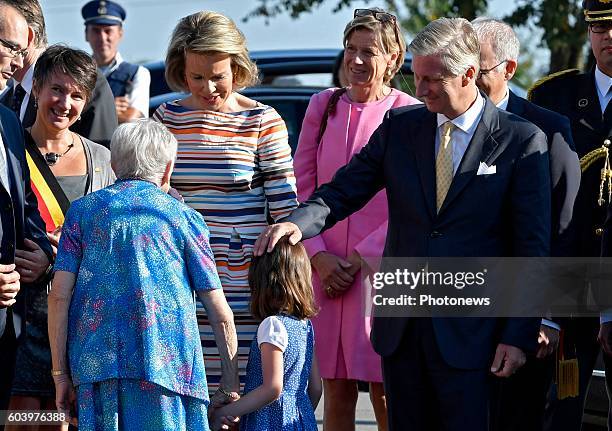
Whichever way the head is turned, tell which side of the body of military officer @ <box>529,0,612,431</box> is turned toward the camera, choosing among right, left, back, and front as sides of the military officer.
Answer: front

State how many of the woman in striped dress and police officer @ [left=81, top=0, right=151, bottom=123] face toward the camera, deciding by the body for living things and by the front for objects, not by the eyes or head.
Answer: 2

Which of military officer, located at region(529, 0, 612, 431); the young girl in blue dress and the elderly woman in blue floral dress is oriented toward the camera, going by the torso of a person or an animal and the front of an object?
the military officer

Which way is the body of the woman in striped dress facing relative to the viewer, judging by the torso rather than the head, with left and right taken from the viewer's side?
facing the viewer

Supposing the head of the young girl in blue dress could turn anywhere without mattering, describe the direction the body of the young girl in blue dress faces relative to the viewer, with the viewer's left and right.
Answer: facing away from the viewer and to the left of the viewer

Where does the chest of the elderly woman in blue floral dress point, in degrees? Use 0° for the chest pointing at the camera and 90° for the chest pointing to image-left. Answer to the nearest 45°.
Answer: approximately 180°

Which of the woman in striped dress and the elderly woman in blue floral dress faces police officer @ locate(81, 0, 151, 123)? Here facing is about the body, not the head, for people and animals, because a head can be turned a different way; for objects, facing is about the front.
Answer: the elderly woman in blue floral dress

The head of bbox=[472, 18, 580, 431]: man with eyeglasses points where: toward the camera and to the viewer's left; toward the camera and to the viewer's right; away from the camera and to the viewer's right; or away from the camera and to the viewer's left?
toward the camera and to the viewer's left

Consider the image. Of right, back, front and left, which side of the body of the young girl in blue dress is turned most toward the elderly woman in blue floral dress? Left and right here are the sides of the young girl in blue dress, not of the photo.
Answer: left

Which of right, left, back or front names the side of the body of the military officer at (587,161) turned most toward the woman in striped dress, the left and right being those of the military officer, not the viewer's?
right

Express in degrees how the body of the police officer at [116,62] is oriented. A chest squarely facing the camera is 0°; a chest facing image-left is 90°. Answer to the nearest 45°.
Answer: approximately 0°

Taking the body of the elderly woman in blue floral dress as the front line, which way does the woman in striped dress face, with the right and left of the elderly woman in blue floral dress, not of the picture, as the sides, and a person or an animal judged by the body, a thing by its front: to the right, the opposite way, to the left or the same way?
the opposite way
